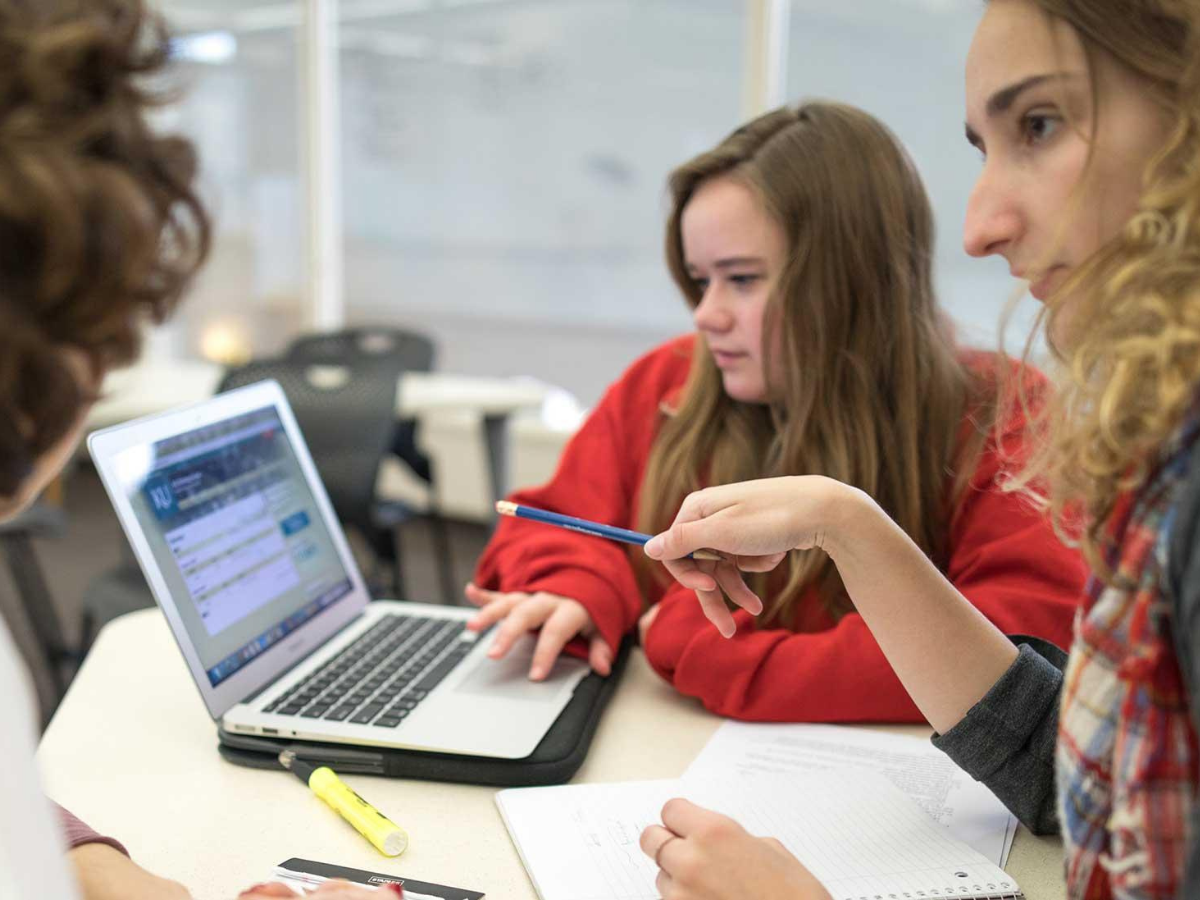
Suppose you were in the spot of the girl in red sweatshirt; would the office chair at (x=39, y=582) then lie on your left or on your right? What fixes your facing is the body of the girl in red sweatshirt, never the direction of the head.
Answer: on your right

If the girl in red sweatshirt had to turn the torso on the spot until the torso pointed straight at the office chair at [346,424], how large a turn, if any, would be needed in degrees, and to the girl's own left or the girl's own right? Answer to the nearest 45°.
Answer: approximately 90° to the girl's own right

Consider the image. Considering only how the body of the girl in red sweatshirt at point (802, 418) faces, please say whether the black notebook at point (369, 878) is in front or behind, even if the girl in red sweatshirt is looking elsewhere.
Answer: in front

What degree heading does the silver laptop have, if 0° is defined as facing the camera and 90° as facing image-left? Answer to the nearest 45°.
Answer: approximately 315°

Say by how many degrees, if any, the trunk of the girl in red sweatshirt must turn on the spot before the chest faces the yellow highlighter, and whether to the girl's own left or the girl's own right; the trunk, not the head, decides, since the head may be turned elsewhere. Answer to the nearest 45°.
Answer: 0° — they already face it

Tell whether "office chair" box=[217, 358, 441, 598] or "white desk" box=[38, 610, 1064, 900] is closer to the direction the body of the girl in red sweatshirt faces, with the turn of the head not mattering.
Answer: the white desk

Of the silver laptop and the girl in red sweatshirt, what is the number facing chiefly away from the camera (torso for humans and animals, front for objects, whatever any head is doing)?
0

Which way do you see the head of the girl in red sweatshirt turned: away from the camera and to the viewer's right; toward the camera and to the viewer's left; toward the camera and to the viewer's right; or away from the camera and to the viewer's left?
toward the camera and to the viewer's left

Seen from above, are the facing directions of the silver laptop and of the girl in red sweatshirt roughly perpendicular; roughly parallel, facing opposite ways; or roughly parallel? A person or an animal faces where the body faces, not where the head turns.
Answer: roughly perpendicular

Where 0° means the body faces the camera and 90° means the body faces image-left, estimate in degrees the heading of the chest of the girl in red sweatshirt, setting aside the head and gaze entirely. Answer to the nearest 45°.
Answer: approximately 45°
